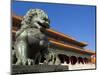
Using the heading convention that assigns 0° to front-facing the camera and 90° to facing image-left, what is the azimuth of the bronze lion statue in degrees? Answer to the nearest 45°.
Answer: approximately 315°
